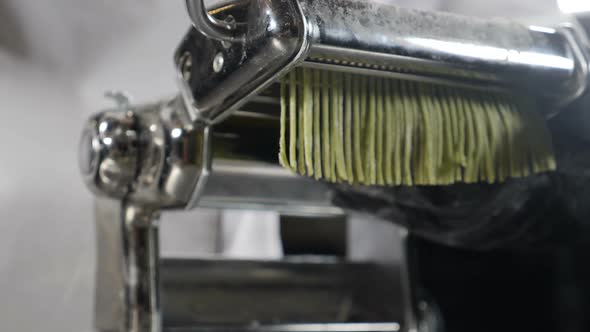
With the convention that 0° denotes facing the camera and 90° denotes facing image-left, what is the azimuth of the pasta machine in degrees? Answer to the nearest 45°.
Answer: approximately 315°
